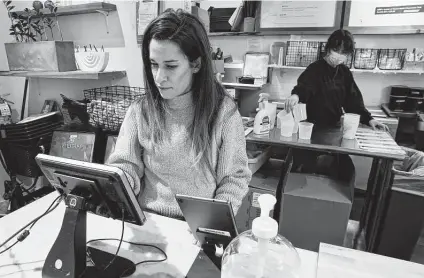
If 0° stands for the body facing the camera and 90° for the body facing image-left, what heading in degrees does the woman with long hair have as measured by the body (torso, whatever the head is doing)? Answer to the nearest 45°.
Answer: approximately 45°

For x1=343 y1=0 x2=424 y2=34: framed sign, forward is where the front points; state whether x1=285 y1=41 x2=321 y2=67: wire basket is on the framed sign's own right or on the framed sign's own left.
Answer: on the framed sign's own right

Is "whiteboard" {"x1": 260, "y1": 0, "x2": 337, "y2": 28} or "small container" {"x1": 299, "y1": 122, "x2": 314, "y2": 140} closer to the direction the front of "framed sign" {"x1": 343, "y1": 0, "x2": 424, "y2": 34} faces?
the small container

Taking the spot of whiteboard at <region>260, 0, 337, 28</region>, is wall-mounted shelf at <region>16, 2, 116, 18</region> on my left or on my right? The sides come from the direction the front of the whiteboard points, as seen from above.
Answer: on my right

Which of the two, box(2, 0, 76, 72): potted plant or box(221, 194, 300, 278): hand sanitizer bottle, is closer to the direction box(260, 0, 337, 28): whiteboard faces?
the hand sanitizer bottle

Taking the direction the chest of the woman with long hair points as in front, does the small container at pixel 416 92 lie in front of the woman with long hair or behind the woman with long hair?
behind

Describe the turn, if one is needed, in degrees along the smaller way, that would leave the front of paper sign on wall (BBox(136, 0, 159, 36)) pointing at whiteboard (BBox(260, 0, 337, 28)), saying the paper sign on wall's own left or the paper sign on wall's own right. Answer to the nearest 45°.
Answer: approximately 90° to the paper sign on wall's own left

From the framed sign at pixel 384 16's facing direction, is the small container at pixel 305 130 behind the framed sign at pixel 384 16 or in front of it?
in front

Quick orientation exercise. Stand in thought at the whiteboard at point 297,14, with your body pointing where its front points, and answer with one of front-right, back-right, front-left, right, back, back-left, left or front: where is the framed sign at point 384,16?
left

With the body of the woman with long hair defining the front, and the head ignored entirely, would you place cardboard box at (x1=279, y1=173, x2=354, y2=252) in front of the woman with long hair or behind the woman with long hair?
behind

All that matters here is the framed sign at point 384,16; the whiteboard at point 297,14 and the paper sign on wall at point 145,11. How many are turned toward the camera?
3

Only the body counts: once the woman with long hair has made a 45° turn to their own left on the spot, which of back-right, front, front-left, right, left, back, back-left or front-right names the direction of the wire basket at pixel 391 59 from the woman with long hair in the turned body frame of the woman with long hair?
back-left

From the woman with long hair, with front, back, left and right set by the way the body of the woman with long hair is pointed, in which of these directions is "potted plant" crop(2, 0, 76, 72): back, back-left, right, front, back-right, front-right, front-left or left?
right
